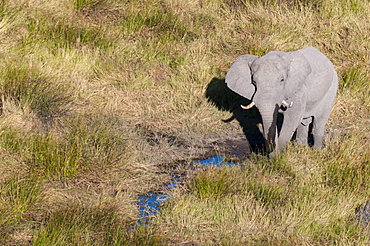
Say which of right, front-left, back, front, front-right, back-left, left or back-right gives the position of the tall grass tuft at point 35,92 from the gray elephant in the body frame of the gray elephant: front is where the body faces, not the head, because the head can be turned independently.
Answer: front-right

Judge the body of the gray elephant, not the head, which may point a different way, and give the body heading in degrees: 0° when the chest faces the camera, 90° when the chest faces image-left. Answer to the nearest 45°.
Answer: approximately 45°
